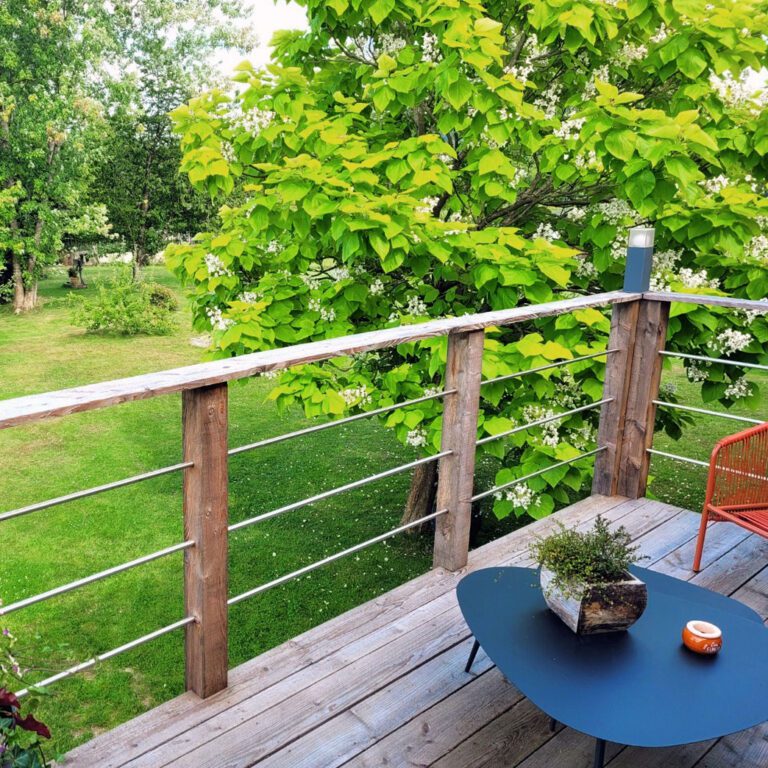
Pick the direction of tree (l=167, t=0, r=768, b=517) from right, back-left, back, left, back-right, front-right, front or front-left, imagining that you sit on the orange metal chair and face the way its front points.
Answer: right

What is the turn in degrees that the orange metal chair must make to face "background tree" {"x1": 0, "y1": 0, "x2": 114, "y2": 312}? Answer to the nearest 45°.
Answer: approximately 90° to its right

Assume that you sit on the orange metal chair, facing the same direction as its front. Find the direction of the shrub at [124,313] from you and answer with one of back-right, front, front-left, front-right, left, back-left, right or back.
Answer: right

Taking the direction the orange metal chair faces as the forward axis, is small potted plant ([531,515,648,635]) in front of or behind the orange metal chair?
in front

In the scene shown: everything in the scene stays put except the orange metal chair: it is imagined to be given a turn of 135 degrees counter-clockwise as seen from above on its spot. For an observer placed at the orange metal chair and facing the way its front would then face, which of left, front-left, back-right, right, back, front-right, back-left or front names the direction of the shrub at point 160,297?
back-left

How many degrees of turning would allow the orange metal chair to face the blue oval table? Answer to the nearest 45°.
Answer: approximately 45° to its left

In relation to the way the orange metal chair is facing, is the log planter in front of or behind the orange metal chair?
in front

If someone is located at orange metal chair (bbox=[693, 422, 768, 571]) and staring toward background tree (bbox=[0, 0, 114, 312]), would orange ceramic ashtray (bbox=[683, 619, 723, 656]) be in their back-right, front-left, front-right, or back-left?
back-left

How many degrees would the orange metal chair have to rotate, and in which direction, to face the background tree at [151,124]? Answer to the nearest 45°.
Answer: approximately 90° to its right

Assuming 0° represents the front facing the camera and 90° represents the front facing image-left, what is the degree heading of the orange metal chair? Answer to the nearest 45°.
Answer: approximately 45°
